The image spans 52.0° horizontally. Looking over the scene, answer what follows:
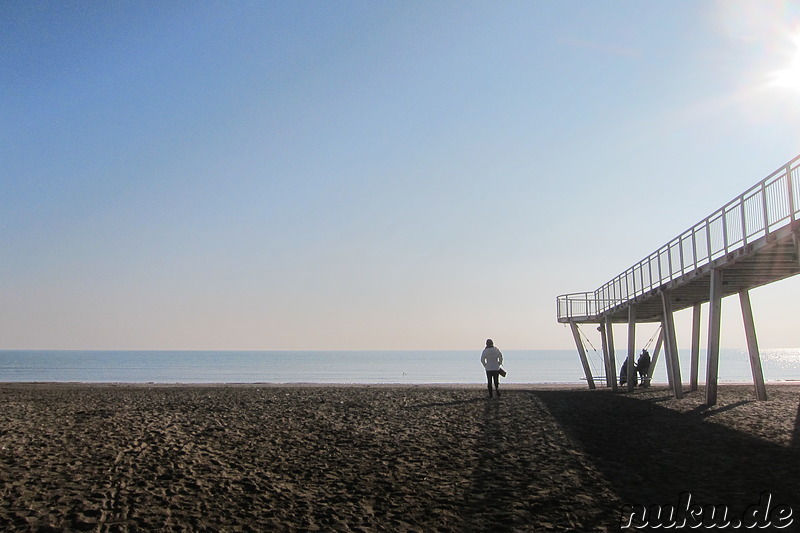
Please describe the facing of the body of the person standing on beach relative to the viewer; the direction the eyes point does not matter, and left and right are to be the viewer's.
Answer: facing away from the viewer
